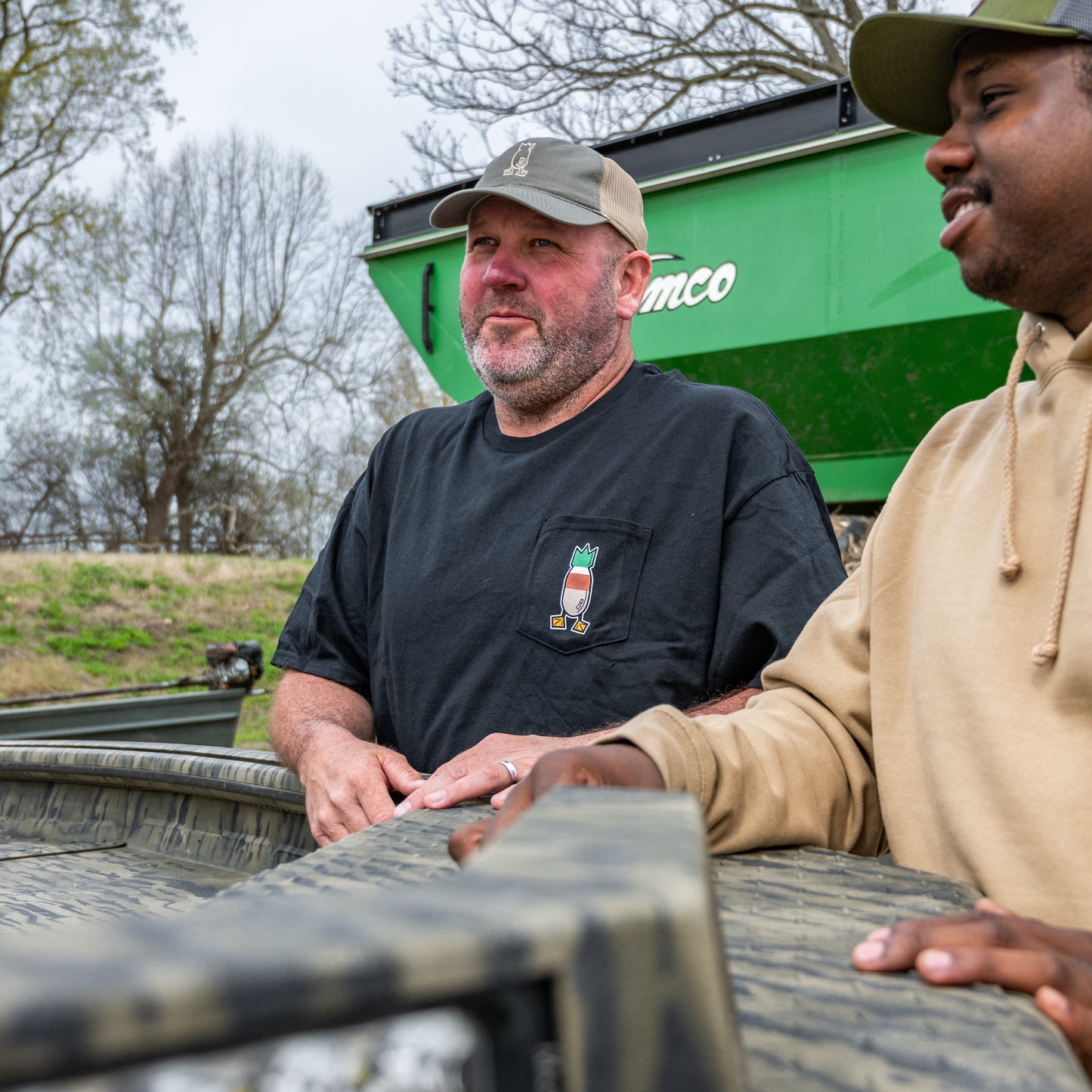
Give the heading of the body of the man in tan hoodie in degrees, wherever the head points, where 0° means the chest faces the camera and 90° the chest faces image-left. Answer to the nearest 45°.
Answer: approximately 45°

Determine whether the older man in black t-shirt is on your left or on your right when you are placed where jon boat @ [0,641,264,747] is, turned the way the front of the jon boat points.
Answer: on your left

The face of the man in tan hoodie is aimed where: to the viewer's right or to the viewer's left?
to the viewer's left

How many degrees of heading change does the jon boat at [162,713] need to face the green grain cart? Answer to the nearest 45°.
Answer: approximately 135° to its left

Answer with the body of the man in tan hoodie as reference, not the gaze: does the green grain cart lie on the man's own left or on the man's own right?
on the man's own right

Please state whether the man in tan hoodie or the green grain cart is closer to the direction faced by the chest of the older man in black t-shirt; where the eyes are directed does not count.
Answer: the man in tan hoodie

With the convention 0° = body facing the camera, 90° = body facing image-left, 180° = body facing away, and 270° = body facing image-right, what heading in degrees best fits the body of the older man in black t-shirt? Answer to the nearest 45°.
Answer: approximately 45°

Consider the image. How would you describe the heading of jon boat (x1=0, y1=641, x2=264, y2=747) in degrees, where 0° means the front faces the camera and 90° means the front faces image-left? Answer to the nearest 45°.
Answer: approximately 90°

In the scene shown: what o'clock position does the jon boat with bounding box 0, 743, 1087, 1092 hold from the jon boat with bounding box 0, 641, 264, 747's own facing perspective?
the jon boat with bounding box 0, 743, 1087, 1092 is roughly at 9 o'clock from the jon boat with bounding box 0, 641, 264, 747.

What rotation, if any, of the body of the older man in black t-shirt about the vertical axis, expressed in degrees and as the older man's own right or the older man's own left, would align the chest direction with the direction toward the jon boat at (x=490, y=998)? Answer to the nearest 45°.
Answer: approximately 45° to the older man's own left
